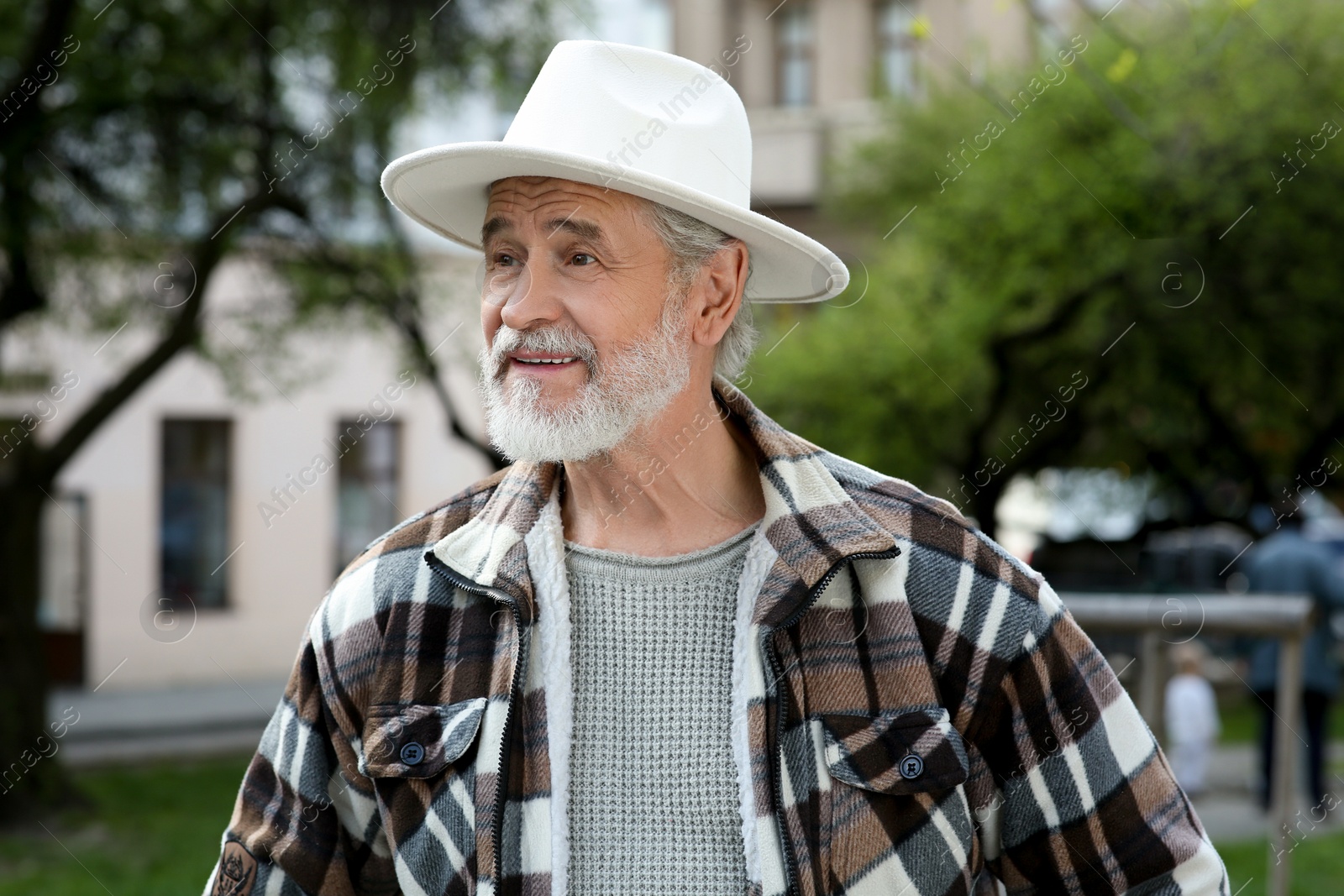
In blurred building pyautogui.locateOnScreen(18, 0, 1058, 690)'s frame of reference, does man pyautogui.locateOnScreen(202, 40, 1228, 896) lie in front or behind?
in front

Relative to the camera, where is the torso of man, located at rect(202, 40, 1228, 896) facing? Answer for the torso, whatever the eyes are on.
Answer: toward the camera

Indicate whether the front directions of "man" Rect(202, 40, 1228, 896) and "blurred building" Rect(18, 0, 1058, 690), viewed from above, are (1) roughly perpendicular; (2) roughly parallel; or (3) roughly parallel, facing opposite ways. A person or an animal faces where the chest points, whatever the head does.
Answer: roughly parallel

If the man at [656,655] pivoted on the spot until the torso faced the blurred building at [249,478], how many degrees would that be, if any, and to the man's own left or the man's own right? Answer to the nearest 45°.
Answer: approximately 180°

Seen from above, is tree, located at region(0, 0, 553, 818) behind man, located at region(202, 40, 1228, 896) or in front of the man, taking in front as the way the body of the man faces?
behind

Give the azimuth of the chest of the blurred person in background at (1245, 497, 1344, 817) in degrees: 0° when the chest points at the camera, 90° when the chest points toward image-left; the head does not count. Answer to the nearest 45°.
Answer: approximately 180°

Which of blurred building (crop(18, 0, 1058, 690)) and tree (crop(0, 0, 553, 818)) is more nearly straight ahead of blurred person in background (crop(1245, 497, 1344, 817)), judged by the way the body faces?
the blurred building

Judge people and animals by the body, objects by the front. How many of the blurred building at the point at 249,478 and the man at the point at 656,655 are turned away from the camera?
0

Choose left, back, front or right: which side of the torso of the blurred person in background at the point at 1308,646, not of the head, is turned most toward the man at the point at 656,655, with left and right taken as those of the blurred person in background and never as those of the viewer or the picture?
back

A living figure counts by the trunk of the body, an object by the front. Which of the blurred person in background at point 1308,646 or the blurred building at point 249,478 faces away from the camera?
the blurred person in background

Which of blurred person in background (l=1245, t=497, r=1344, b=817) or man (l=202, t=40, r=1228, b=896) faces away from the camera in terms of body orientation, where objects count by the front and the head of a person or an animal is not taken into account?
the blurred person in background

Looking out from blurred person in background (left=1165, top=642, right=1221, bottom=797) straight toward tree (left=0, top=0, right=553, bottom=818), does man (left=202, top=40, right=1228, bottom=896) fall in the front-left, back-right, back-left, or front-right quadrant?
front-left

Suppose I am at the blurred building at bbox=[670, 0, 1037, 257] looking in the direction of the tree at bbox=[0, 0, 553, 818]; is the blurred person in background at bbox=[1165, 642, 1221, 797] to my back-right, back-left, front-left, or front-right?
front-left

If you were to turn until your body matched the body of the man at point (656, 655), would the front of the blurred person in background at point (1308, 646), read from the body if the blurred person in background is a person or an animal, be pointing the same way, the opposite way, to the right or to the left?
the opposite way

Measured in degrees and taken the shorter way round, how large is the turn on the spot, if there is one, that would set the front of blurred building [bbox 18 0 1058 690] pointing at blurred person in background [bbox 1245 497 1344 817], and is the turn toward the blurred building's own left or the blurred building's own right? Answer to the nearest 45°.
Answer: approximately 45° to the blurred building's own left

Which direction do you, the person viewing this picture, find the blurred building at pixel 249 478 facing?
facing the viewer
